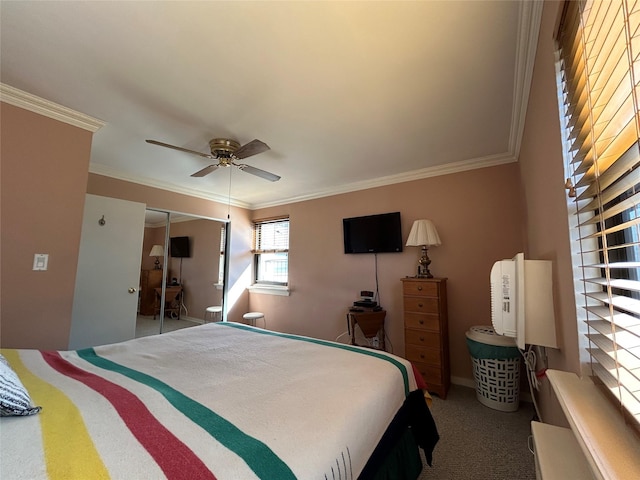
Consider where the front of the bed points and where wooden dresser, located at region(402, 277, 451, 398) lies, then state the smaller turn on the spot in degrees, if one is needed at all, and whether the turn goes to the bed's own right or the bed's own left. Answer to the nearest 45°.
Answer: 0° — it already faces it

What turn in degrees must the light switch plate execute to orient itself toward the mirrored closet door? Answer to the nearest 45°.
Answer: approximately 135° to its left

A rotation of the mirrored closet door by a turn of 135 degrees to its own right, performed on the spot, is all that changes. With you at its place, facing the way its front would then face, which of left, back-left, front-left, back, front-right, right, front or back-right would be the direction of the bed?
left

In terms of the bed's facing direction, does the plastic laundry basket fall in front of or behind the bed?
in front

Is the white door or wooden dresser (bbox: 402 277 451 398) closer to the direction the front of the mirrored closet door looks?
the wooden dresser

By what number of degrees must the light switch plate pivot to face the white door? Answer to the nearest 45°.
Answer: approximately 135° to its left

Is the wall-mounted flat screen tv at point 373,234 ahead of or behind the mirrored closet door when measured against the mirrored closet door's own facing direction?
ahead

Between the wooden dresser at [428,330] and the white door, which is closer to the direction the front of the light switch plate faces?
the wooden dresser
